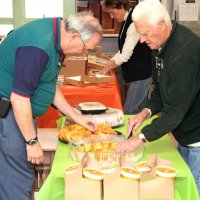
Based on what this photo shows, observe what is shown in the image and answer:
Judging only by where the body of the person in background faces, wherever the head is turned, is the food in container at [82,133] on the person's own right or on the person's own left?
on the person's own left

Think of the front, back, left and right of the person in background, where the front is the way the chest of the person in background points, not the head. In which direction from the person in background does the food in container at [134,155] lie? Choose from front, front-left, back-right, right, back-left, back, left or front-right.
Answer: left

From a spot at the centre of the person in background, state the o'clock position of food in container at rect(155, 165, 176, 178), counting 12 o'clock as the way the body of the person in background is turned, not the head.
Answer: The food in container is roughly at 9 o'clock from the person in background.

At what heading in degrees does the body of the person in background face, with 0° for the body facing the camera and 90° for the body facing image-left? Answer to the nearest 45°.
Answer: approximately 90°
